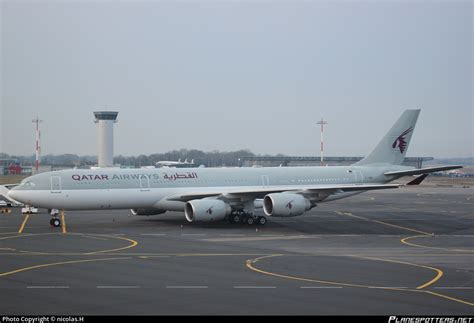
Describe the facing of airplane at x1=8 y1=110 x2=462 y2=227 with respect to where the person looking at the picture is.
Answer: facing the viewer and to the left of the viewer
